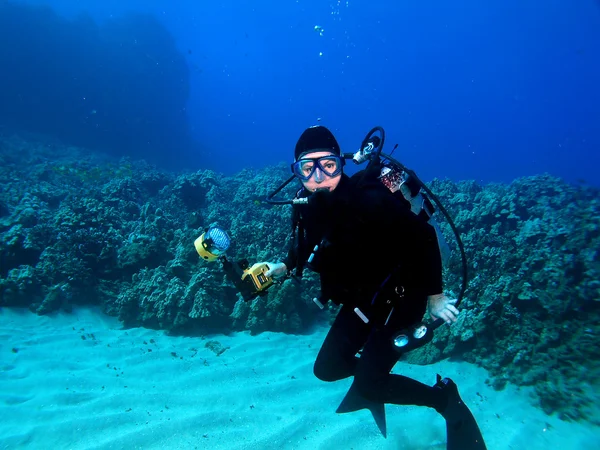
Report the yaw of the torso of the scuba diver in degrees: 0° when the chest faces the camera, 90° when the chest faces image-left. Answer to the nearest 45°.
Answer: approximately 45°
